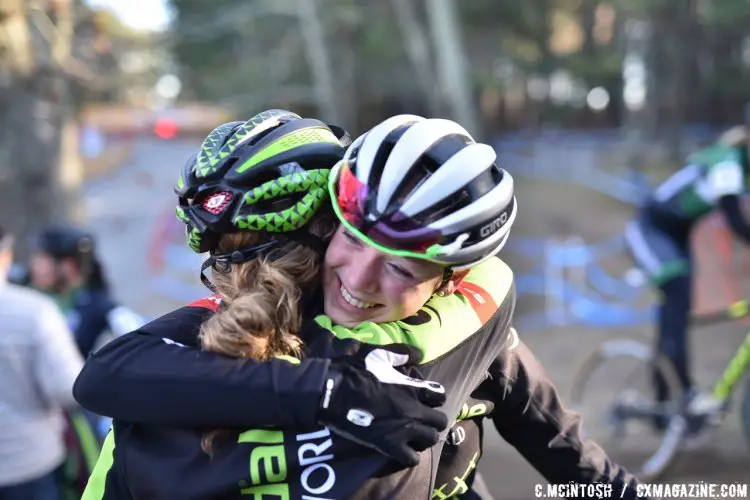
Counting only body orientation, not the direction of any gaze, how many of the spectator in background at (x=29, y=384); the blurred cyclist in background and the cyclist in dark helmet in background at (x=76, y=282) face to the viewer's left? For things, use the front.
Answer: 1

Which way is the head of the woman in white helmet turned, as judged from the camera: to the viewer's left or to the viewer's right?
to the viewer's left

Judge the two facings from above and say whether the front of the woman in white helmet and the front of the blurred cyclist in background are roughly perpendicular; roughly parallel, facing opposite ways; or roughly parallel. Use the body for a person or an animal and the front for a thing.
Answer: roughly perpendicular

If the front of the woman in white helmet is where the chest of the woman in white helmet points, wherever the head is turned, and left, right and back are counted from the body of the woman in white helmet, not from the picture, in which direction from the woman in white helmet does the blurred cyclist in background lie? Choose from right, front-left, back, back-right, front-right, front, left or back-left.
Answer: back

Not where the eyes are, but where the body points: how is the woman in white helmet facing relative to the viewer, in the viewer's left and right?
facing the viewer and to the left of the viewer
